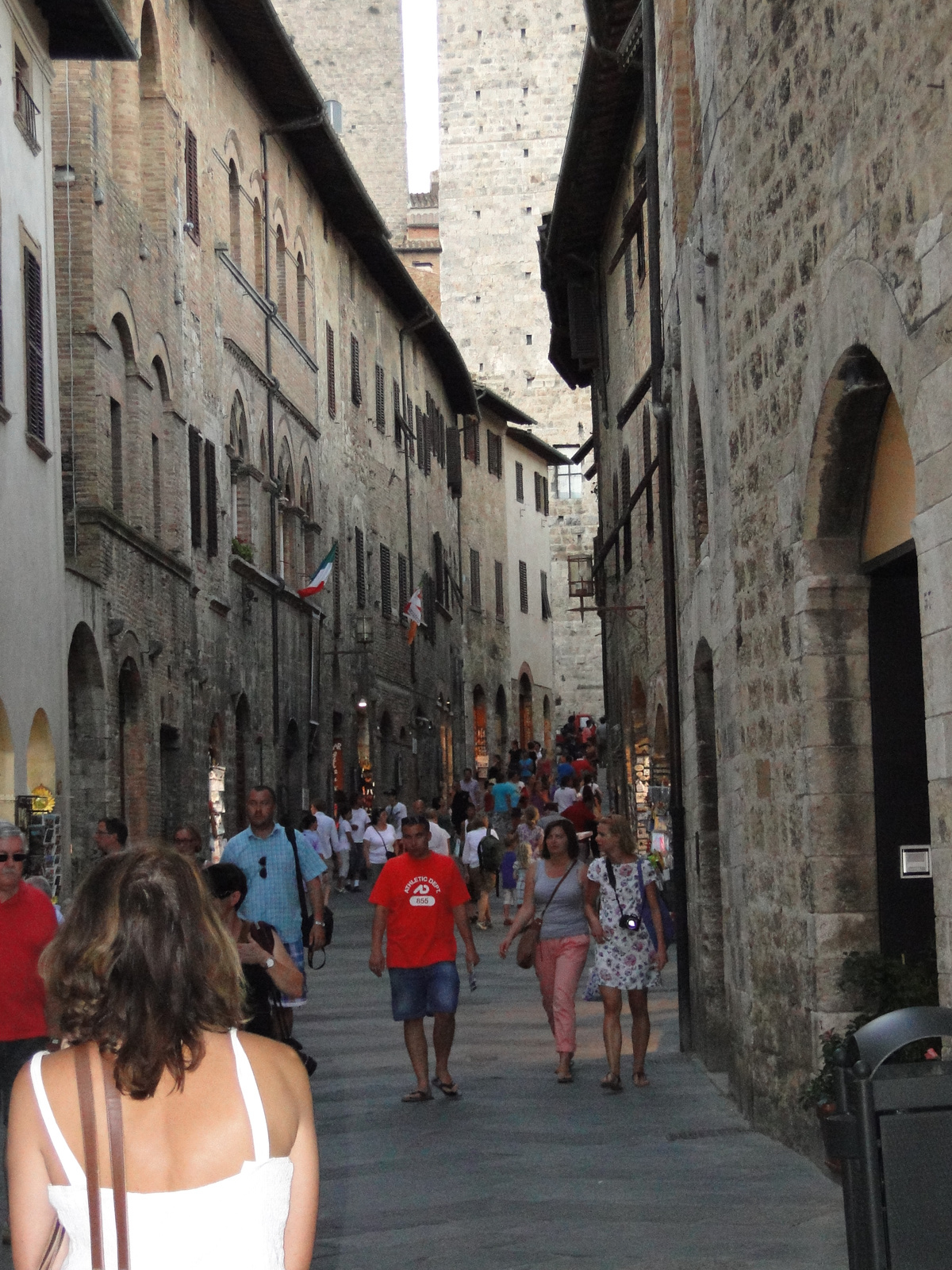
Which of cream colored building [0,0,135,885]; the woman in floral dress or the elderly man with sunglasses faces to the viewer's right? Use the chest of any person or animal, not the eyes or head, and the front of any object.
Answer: the cream colored building

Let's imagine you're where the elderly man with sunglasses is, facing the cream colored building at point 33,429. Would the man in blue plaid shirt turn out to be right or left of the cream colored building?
right

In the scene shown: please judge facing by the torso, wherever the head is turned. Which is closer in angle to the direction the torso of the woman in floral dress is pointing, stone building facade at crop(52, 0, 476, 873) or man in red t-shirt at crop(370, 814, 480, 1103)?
the man in red t-shirt

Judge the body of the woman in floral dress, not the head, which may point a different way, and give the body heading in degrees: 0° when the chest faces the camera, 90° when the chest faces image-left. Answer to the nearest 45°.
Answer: approximately 0°

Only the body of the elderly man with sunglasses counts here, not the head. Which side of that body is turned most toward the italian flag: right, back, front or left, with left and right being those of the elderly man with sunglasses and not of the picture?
back

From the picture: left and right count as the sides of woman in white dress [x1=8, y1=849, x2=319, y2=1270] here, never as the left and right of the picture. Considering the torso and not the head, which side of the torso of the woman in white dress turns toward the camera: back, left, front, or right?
back

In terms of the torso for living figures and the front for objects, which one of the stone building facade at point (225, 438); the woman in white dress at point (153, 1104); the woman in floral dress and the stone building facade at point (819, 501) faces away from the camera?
the woman in white dress

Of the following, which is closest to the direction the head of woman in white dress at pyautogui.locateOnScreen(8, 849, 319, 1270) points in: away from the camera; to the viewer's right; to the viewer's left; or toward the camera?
away from the camera

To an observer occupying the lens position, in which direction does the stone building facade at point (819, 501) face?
facing to the left of the viewer

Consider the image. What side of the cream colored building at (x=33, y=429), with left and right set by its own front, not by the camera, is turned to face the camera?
right

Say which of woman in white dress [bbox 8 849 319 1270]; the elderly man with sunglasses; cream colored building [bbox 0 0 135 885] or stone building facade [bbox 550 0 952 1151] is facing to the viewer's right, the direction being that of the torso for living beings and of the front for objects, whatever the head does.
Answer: the cream colored building

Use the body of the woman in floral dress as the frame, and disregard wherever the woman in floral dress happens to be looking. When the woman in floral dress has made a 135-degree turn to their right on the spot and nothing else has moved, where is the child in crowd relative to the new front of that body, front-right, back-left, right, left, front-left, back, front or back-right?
front-right

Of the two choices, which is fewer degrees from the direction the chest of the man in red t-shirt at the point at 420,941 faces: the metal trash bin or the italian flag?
the metal trash bin

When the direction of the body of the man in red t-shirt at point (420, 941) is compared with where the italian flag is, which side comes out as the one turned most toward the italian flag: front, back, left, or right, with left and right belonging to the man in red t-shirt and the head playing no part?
back

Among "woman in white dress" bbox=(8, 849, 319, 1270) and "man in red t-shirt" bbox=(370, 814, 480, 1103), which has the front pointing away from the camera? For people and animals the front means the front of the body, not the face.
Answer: the woman in white dress

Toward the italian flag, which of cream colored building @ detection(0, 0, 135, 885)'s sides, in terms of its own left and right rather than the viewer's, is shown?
left
